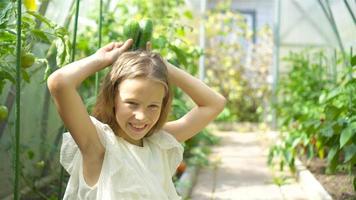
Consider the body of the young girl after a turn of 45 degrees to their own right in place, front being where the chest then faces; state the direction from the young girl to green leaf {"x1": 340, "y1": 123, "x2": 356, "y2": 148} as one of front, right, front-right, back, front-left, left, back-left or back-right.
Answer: back-left

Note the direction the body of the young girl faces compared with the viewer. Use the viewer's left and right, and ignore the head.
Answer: facing the viewer and to the right of the viewer

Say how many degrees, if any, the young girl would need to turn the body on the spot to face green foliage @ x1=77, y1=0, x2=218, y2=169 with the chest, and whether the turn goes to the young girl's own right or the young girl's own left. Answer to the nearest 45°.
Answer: approximately 135° to the young girl's own left

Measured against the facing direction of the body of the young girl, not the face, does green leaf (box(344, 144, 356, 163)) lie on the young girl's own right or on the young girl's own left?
on the young girl's own left

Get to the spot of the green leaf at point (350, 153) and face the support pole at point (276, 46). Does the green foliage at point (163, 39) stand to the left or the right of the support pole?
left

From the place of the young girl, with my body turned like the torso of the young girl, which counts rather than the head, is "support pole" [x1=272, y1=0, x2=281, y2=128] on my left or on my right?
on my left

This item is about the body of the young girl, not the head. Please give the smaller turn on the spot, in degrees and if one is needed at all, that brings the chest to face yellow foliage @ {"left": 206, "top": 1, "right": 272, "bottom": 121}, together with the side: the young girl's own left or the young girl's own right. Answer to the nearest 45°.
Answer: approximately 135° to the young girl's own left

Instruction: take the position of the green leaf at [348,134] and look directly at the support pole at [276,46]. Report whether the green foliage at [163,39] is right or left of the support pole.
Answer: left

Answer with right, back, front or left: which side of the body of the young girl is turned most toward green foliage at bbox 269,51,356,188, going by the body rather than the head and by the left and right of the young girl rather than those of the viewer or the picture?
left

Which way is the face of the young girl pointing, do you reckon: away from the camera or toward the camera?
toward the camera
